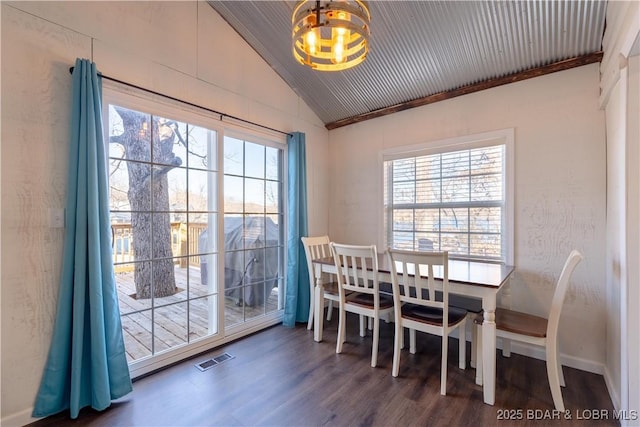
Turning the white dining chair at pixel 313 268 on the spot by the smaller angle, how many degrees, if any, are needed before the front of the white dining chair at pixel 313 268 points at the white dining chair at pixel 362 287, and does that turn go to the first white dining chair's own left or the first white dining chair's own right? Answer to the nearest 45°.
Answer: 0° — it already faces it

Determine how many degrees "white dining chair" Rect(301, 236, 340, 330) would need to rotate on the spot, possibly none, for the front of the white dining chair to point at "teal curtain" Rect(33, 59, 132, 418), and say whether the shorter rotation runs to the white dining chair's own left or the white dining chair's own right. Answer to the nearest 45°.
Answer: approximately 90° to the white dining chair's own right

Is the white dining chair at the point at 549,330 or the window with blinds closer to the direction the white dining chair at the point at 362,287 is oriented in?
the window with blinds

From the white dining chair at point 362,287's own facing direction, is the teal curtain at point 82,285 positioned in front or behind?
behind

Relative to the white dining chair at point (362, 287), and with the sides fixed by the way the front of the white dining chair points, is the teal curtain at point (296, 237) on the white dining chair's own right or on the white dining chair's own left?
on the white dining chair's own left

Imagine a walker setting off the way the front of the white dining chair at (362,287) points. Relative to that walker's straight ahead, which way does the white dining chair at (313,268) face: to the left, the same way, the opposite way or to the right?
to the right

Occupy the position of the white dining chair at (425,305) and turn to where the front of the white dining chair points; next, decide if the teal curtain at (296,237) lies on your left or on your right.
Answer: on your left

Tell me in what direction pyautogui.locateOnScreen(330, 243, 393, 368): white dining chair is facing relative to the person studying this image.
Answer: facing away from the viewer and to the right of the viewer

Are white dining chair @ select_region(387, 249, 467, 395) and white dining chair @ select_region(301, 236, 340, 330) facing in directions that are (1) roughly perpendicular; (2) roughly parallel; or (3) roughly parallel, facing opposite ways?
roughly perpendicular

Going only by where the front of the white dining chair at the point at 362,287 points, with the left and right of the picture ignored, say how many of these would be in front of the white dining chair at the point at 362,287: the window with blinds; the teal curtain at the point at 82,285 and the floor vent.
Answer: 1

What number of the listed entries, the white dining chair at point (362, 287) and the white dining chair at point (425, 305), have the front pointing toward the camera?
0

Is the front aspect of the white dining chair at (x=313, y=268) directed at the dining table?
yes

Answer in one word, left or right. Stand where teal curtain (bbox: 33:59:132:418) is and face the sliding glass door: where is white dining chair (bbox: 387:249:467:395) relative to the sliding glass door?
right
